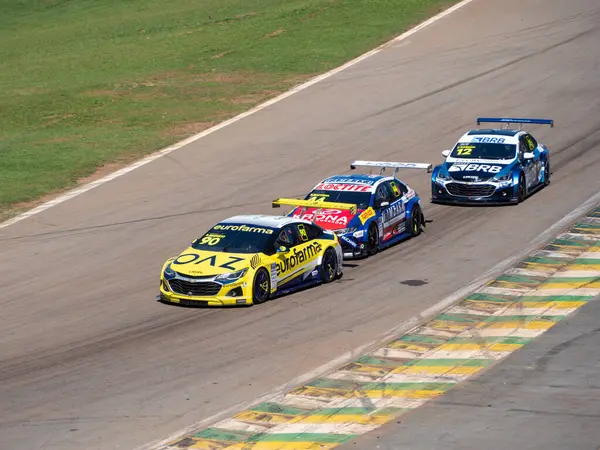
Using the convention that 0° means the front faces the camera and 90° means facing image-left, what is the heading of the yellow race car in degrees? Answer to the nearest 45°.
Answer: approximately 45°

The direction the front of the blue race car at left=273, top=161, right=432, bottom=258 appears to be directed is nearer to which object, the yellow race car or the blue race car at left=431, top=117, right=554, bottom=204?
the yellow race car

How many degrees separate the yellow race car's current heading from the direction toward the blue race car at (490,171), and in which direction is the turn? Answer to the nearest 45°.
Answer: approximately 180°

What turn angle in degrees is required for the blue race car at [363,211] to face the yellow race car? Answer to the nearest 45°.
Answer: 0° — it already faces it

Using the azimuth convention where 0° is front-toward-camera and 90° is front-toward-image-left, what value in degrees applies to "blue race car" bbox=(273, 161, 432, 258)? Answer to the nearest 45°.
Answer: approximately 45°

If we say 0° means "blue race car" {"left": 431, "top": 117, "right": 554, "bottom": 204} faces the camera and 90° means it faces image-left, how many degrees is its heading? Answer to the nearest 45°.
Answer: approximately 45°

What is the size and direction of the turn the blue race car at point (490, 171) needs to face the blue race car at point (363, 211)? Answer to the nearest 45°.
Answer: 0° — it already faces it

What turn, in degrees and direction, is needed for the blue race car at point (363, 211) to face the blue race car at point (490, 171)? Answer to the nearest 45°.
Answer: approximately 180°

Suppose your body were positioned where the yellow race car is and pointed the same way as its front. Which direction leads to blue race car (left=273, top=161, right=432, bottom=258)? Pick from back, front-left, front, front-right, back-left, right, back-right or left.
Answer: back
